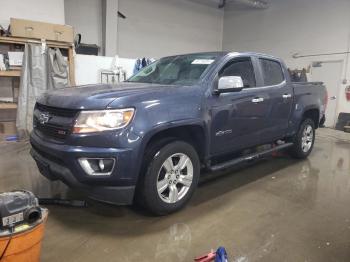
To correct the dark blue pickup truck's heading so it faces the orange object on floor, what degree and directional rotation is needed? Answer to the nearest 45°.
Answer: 0° — it already faces it

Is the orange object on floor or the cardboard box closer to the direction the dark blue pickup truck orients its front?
the orange object on floor

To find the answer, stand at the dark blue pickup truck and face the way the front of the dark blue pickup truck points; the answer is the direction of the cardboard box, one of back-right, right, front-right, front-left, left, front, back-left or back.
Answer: right

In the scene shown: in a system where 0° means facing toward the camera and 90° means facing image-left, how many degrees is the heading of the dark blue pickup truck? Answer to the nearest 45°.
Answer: approximately 45°
